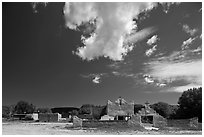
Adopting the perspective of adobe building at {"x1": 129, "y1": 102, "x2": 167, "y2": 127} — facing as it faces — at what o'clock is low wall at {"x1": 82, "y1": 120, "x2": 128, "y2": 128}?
The low wall is roughly at 3 o'clock from the adobe building.

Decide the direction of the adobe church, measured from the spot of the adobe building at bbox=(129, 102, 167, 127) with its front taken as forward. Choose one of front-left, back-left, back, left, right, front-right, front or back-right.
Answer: back-right

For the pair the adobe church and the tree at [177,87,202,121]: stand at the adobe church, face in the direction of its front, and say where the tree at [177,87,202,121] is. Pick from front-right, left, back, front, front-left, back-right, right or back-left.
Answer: front-left

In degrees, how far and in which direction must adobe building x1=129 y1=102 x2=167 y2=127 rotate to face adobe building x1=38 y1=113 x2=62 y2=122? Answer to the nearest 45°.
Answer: approximately 135° to its right

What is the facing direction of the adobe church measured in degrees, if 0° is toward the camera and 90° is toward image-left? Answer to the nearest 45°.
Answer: approximately 0°

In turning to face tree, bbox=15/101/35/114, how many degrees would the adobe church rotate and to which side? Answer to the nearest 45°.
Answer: approximately 135° to its right

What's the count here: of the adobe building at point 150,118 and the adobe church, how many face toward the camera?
2

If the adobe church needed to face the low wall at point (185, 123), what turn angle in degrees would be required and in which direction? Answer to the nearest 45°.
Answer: approximately 45° to its left
